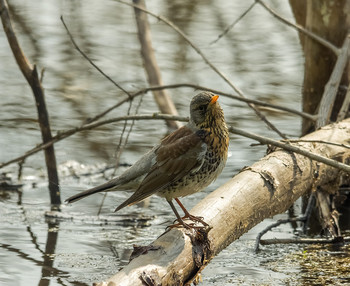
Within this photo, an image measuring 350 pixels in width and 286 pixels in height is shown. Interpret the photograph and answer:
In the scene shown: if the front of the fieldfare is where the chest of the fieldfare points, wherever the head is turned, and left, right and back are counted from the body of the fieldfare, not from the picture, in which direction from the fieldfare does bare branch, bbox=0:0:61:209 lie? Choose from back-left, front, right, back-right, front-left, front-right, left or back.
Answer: back-left

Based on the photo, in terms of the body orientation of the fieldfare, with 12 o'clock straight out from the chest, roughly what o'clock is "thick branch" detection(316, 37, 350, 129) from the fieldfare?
The thick branch is roughly at 11 o'clock from the fieldfare.

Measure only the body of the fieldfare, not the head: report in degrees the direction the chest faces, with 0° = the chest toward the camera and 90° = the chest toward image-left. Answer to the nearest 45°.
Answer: approximately 270°

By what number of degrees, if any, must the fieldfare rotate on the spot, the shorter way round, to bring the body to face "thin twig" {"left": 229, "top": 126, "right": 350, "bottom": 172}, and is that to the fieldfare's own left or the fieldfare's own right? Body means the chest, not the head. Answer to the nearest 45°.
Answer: approximately 45° to the fieldfare's own left

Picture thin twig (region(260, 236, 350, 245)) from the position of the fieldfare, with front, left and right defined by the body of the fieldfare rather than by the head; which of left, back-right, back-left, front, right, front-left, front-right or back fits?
front-left
